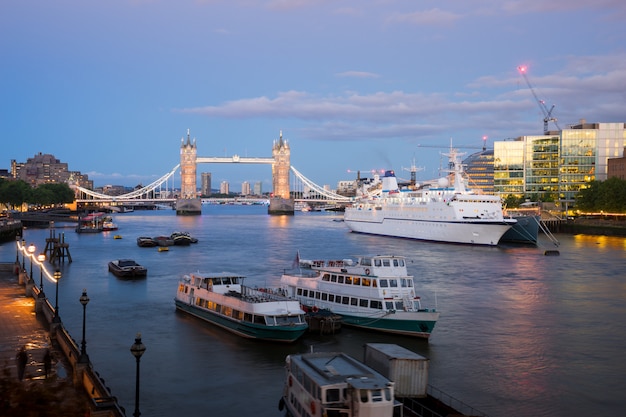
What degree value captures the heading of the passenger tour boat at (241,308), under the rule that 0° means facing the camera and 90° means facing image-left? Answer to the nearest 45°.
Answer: approximately 315°

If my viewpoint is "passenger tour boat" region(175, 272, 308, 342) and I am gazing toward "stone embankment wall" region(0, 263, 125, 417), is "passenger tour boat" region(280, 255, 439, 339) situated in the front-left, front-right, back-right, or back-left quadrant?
back-left

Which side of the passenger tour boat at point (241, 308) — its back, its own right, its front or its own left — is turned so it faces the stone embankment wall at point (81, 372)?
right

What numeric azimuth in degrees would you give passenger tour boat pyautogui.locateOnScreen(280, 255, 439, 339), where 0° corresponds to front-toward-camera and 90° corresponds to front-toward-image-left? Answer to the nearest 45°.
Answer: approximately 315°

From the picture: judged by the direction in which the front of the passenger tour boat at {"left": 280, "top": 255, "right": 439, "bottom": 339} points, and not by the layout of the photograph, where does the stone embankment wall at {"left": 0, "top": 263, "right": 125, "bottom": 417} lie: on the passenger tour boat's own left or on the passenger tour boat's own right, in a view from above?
on the passenger tour boat's own right

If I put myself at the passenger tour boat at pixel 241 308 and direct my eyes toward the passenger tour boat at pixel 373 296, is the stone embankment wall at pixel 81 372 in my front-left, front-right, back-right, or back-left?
back-right

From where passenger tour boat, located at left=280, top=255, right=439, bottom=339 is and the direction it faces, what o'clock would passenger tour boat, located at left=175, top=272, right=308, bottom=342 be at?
passenger tour boat, located at left=175, top=272, right=308, bottom=342 is roughly at 4 o'clock from passenger tour boat, located at left=280, top=255, right=439, bottom=339.

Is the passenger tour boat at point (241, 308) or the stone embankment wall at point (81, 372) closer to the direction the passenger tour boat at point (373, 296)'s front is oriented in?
the stone embankment wall
